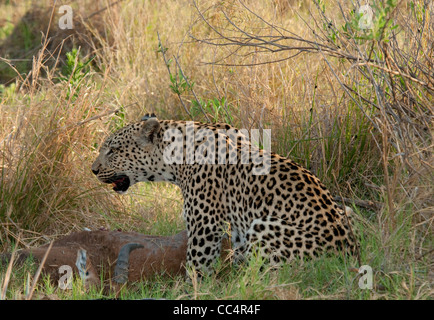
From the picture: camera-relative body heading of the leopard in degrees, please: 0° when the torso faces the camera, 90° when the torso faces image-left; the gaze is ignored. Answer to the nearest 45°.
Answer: approximately 90°
